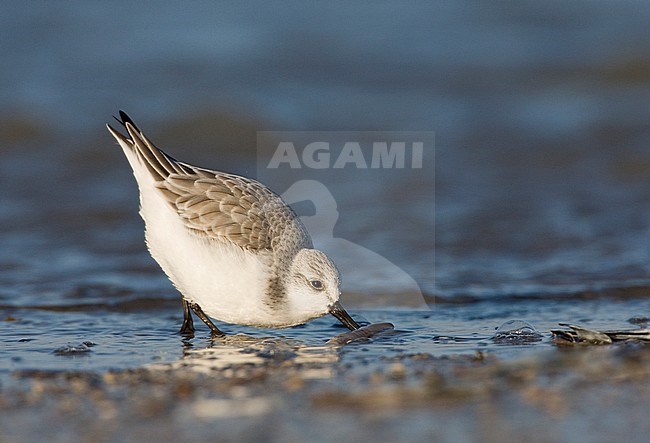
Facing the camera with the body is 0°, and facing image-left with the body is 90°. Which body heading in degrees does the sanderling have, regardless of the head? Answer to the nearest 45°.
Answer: approximately 270°
